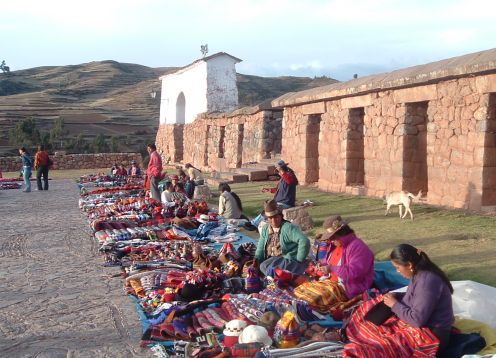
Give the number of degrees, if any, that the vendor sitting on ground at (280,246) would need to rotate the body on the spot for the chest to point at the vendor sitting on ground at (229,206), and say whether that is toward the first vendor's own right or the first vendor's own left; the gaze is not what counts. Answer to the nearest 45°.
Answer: approximately 135° to the first vendor's own right

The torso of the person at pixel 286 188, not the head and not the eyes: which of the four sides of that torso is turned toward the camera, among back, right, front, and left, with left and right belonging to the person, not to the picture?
left

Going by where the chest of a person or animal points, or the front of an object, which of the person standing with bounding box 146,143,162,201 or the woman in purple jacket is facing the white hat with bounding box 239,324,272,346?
the woman in purple jacket

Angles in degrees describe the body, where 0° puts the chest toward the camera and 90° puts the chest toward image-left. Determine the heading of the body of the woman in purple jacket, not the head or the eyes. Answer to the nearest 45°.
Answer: approximately 90°

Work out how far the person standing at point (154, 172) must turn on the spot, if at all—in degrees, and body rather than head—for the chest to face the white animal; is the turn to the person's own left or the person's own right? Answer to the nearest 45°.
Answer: approximately 135° to the person's own left

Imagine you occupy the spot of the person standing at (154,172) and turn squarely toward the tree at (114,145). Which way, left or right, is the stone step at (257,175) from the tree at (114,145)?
right

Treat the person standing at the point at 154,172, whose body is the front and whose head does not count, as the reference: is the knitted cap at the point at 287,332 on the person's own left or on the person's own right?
on the person's own left

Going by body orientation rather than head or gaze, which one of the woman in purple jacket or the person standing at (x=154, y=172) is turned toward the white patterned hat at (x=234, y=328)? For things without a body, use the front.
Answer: the woman in purple jacket

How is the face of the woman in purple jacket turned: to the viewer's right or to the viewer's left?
to the viewer's left

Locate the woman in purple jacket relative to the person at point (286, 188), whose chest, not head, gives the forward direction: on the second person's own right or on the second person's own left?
on the second person's own left

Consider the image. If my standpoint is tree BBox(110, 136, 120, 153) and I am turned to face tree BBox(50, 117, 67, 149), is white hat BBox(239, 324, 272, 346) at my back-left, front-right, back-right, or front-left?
back-left

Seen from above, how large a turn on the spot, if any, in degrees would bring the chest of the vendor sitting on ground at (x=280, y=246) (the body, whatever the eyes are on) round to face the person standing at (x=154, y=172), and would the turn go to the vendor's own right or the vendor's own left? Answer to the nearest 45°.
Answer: approximately 135° to the vendor's own right
